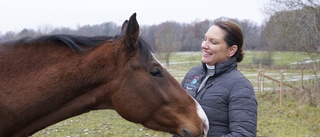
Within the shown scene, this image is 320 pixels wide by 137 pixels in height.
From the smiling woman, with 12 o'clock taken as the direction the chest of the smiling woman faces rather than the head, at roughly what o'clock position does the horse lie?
The horse is roughly at 1 o'clock from the smiling woman.

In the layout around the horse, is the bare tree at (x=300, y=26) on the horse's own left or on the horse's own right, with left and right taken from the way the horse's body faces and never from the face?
on the horse's own left

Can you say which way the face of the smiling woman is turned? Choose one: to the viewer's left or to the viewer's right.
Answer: to the viewer's left

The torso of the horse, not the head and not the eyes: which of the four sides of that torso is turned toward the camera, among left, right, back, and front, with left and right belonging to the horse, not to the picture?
right

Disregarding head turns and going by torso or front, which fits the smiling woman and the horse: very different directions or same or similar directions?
very different directions

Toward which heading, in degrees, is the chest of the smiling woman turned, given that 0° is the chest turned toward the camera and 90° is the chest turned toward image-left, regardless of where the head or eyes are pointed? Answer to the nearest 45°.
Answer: approximately 45°

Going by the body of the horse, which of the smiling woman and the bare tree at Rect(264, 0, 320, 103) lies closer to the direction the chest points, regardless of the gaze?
the smiling woman

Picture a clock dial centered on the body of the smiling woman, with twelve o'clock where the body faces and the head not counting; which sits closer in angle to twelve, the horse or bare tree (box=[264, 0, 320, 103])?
the horse

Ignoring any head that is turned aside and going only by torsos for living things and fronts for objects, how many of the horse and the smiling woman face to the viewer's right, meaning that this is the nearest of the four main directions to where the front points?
1
